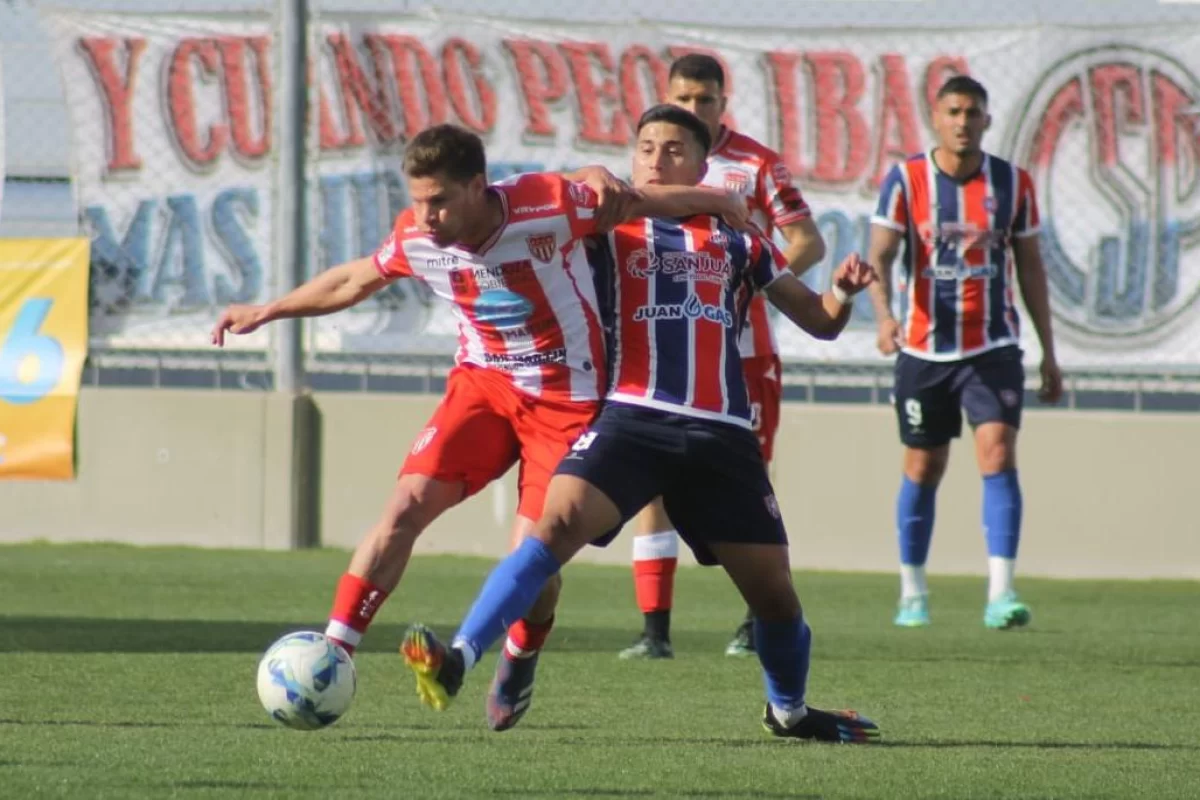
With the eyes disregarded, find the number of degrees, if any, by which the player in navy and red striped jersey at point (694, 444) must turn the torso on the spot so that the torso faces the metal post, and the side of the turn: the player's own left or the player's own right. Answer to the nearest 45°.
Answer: approximately 180°

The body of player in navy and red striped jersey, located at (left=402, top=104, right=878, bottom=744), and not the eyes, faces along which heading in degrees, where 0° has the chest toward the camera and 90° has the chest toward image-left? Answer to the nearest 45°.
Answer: approximately 0°

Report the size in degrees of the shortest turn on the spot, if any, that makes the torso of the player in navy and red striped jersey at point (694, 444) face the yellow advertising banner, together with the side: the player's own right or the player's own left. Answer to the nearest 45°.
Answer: approximately 135° to the player's own right

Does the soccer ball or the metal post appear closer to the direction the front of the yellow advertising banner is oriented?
the soccer ball

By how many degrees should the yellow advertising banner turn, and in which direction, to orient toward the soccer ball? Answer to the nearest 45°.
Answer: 0° — it already faces it

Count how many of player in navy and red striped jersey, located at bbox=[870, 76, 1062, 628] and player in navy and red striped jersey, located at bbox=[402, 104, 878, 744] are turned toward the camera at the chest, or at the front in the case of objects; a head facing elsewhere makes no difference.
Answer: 2

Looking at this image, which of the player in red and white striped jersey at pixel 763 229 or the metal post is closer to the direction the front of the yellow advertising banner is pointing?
the player in red and white striped jersey

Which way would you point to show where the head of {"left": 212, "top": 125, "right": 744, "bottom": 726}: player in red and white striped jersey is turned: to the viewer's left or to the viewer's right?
to the viewer's left

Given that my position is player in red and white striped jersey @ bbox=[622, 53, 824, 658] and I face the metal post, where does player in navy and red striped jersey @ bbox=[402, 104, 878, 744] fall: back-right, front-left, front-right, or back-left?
back-left
